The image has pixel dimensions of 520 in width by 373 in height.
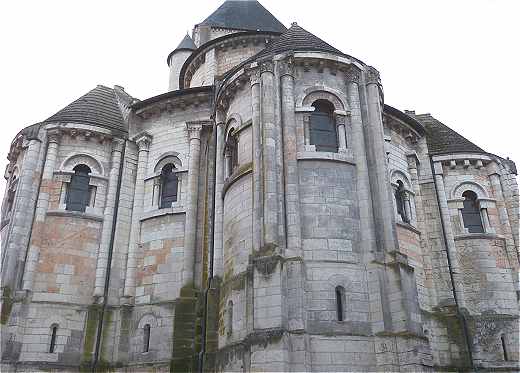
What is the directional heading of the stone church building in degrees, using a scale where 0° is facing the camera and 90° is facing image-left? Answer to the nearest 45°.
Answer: approximately 180°
